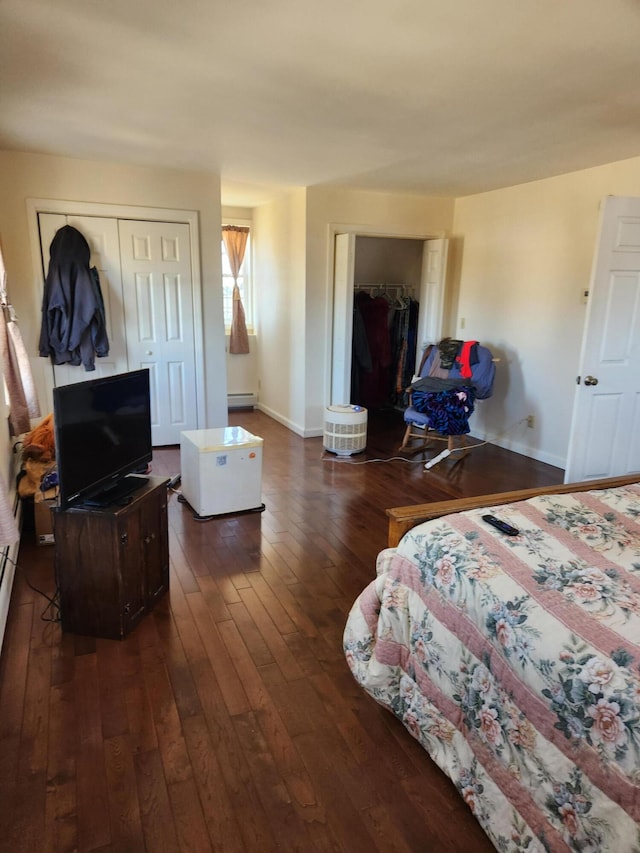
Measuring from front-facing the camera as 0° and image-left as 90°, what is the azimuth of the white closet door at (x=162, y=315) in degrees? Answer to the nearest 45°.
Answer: approximately 0°

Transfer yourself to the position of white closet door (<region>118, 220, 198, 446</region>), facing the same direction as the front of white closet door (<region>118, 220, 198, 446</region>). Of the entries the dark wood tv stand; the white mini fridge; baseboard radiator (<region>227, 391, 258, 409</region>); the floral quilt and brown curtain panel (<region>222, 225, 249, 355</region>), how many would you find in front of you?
3

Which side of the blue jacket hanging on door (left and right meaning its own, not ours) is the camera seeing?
back

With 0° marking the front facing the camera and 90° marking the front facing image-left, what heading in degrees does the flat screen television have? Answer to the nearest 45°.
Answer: approximately 315°

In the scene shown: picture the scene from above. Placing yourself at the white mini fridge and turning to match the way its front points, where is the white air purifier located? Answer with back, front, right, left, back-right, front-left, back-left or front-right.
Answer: back-left

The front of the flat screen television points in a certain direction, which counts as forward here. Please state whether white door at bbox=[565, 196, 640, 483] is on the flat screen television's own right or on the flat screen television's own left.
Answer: on the flat screen television's own left

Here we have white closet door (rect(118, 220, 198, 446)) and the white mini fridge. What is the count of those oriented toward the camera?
2

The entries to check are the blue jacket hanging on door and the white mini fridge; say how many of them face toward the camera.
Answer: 1

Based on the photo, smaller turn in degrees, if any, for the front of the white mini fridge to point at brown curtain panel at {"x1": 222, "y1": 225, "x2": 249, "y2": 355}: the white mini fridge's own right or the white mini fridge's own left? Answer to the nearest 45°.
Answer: approximately 180°

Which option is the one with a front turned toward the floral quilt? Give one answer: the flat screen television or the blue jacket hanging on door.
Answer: the flat screen television
